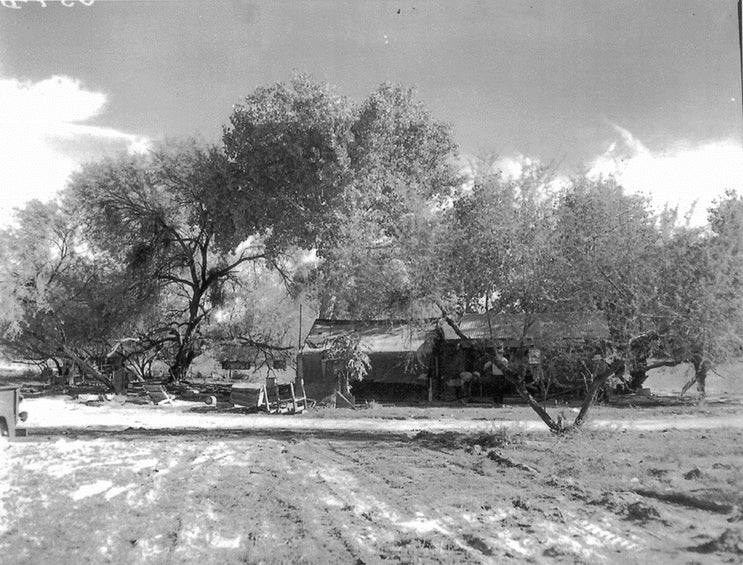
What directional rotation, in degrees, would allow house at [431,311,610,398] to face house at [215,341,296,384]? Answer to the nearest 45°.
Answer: approximately 135° to its right

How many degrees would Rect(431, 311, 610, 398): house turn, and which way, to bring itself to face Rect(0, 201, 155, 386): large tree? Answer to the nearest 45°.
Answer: approximately 135° to its right

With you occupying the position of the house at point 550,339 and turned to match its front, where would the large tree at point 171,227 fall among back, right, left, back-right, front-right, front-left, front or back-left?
back-right

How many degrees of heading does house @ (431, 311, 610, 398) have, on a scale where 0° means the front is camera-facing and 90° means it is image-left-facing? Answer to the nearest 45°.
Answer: approximately 0°

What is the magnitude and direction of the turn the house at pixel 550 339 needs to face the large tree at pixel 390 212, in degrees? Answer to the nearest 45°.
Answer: approximately 135° to its right
